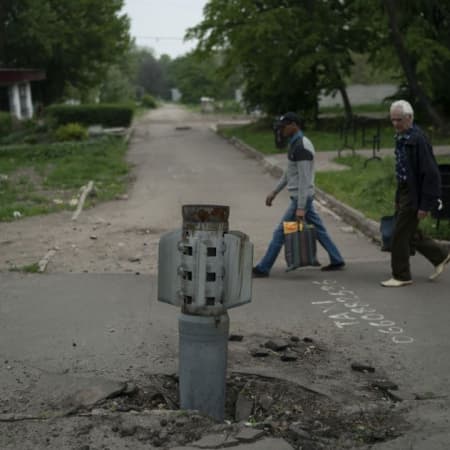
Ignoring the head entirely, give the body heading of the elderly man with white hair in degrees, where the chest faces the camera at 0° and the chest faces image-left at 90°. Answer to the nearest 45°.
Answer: approximately 90°

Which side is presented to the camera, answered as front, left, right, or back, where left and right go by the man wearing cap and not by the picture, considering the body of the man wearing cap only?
left

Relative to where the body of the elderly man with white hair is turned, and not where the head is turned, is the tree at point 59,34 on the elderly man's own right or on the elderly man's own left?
on the elderly man's own right

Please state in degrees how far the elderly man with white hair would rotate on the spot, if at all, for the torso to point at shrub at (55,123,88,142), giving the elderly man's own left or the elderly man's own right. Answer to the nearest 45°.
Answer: approximately 45° to the elderly man's own right

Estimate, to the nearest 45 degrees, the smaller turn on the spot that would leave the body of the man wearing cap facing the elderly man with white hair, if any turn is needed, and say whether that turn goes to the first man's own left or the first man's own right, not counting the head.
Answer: approximately 135° to the first man's own left

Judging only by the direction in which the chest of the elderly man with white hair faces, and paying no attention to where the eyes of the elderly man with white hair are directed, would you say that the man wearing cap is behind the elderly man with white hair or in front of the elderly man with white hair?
in front

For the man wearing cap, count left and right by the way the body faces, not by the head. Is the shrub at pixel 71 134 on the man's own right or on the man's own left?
on the man's own right

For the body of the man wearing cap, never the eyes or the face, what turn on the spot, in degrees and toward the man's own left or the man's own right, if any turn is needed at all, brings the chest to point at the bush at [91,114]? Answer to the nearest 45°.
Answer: approximately 90° to the man's own right

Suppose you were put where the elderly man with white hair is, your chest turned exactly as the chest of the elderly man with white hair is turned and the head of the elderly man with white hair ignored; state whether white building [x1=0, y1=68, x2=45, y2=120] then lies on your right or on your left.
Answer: on your right
